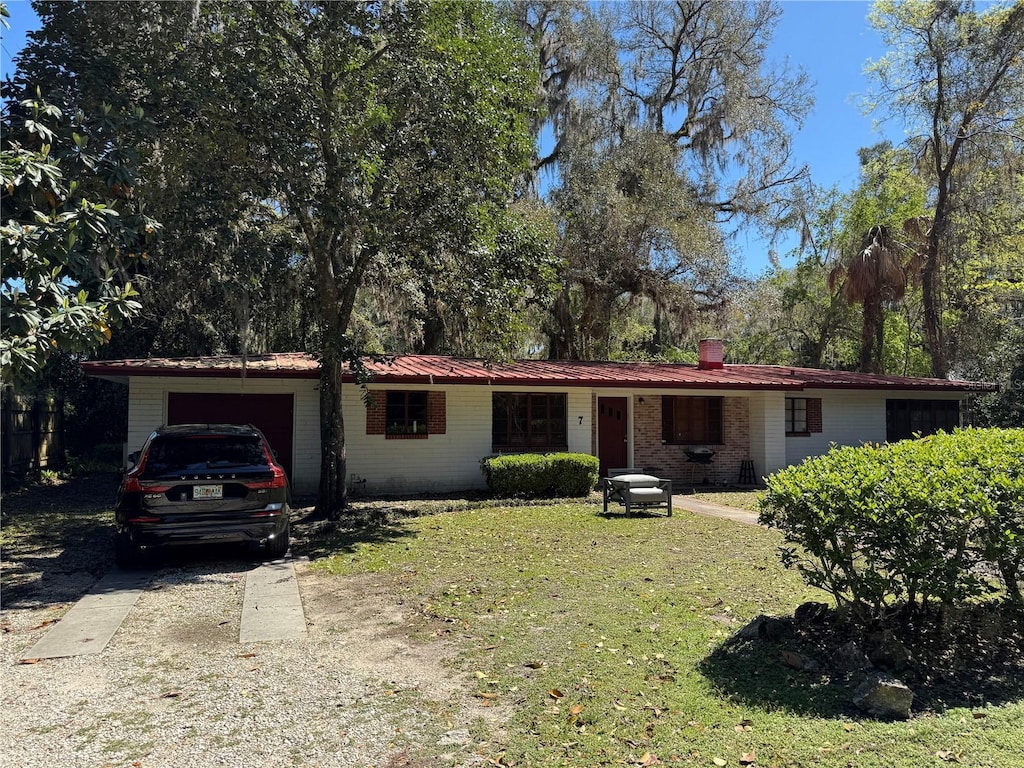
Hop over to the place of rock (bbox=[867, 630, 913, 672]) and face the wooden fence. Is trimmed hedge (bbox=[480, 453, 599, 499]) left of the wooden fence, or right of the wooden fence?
right

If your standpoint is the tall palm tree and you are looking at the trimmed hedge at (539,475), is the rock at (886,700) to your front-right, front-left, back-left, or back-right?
front-left

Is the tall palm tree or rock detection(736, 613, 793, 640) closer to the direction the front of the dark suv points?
the tall palm tree

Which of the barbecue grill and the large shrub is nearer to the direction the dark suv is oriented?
the barbecue grill

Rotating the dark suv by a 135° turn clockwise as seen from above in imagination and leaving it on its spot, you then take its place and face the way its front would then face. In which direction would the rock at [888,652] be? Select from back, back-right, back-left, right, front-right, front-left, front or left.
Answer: front

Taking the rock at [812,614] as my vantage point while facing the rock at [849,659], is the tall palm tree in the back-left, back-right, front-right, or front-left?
back-left

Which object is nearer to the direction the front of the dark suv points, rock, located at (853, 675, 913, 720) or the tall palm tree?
the tall palm tree

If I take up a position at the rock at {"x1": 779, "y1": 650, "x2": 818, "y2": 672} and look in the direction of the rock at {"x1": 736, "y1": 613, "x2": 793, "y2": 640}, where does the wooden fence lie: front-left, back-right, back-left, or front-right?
front-left

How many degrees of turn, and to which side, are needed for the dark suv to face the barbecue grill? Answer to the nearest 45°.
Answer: approximately 45° to its right

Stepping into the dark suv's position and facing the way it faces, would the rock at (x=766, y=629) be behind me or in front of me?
behind

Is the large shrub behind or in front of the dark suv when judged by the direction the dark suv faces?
behind

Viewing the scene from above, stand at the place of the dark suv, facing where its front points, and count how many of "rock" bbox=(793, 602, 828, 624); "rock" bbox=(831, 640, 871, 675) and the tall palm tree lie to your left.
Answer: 0

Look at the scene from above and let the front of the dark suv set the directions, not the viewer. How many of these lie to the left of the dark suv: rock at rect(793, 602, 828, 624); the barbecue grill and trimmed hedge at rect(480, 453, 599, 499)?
0

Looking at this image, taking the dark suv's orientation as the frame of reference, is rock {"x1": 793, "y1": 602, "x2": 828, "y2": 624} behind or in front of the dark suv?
behind

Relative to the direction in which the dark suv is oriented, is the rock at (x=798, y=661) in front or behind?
behind

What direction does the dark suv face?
away from the camera
